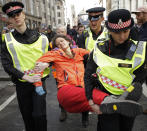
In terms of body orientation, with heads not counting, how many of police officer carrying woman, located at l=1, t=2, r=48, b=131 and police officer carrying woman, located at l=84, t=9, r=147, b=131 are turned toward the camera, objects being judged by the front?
2

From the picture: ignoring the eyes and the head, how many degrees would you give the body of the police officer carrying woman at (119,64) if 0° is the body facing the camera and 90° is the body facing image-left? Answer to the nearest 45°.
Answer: approximately 0°

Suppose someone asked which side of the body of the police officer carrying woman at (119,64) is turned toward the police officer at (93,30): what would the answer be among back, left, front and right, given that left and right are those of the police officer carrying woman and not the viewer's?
back
